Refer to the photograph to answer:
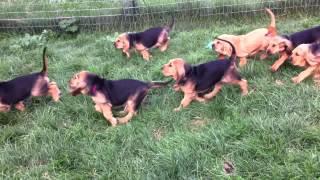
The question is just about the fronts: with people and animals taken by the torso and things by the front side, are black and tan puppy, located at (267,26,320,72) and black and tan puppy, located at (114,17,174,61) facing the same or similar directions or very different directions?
same or similar directions

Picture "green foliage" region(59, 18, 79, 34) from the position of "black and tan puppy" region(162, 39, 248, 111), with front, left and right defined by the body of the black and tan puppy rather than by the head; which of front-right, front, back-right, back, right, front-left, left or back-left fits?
front-right

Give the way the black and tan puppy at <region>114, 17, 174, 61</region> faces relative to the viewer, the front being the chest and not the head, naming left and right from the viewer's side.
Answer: facing to the left of the viewer

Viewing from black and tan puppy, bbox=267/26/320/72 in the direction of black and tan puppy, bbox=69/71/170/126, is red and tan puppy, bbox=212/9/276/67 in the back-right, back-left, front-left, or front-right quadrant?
front-right

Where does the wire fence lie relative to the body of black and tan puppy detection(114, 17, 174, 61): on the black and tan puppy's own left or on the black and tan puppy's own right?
on the black and tan puppy's own right

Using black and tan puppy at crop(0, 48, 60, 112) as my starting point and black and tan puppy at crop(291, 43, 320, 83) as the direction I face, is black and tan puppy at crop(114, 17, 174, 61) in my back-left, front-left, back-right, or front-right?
front-left

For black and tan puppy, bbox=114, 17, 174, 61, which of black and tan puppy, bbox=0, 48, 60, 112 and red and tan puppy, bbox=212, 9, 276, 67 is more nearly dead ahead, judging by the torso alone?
the black and tan puppy

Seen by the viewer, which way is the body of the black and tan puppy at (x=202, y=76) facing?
to the viewer's left

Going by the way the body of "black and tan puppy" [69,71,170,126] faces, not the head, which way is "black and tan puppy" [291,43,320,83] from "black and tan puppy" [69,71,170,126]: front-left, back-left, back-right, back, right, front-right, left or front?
back

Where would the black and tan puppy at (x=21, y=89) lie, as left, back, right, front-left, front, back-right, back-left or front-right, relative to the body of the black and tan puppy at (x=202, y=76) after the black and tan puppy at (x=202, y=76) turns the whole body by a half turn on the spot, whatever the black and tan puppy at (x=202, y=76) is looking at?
back

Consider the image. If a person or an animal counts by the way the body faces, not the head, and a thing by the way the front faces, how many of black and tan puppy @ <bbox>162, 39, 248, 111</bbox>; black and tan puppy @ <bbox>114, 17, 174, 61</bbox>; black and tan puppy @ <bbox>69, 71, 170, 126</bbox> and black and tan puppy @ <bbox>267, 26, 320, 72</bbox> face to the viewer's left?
4

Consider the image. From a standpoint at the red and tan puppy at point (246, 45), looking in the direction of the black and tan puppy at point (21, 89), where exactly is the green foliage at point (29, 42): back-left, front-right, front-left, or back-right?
front-right

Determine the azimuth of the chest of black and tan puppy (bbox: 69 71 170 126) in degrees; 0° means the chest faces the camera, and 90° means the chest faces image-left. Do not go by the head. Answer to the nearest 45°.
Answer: approximately 90°

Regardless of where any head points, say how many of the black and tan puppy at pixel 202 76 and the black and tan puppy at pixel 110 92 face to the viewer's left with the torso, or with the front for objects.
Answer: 2

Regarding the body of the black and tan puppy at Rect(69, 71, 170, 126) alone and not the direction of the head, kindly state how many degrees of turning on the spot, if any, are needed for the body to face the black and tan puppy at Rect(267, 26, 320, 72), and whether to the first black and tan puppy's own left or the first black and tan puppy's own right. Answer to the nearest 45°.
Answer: approximately 180°

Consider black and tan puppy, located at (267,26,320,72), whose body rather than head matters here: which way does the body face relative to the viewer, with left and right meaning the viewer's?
facing to the left of the viewer
